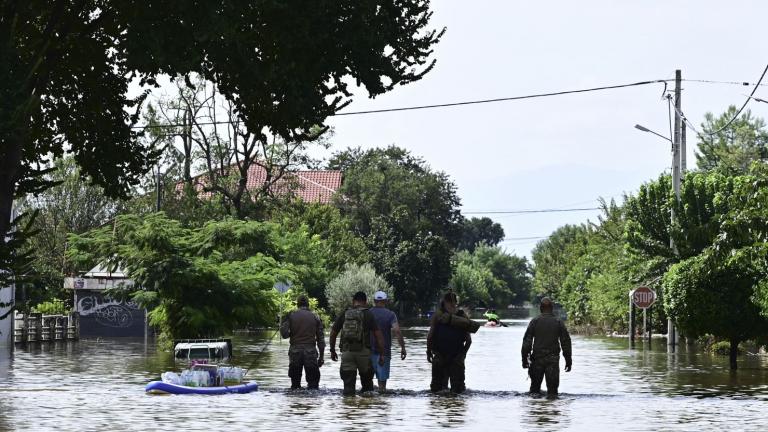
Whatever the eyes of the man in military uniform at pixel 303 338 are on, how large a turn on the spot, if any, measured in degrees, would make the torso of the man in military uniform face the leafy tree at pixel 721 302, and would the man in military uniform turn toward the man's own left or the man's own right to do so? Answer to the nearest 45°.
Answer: approximately 45° to the man's own right

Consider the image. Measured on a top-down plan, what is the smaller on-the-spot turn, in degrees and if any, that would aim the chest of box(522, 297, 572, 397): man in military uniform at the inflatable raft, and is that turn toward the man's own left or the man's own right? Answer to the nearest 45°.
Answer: approximately 90° to the man's own left

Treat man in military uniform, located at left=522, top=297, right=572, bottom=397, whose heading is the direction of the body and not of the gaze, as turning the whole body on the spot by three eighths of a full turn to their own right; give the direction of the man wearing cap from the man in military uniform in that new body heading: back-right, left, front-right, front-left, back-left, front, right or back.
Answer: back-right

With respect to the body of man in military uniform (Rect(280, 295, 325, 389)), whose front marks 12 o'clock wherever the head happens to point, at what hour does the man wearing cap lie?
The man wearing cap is roughly at 4 o'clock from the man in military uniform.

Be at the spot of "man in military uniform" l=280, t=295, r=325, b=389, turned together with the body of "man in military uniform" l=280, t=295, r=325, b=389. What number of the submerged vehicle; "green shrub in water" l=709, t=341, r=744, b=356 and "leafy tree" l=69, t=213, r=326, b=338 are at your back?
0

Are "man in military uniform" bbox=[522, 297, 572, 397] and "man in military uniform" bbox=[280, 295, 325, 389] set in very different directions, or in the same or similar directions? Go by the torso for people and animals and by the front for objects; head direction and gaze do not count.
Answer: same or similar directions

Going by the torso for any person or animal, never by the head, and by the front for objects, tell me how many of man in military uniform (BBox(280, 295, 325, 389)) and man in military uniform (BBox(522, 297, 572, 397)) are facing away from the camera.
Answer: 2

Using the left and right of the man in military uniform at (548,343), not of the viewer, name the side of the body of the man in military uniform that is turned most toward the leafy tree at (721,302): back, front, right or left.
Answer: front

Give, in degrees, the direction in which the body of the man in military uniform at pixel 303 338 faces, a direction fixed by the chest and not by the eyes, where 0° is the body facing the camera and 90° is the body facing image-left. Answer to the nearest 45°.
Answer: approximately 180°

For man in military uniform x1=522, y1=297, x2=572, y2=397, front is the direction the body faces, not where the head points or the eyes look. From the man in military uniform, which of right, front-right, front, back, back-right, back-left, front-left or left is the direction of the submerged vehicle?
front-left

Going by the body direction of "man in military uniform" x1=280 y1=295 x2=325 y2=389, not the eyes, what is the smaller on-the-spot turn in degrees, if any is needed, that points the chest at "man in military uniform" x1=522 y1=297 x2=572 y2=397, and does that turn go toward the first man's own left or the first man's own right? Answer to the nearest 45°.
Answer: approximately 90° to the first man's own right

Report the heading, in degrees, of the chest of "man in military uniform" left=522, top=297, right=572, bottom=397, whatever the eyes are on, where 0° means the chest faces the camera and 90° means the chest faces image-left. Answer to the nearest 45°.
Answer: approximately 180°

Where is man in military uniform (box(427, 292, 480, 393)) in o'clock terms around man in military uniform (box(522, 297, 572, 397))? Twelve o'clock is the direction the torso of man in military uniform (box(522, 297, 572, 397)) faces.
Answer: man in military uniform (box(427, 292, 480, 393)) is roughly at 9 o'clock from man in military uniform (box(522, 297, 572, 397)).

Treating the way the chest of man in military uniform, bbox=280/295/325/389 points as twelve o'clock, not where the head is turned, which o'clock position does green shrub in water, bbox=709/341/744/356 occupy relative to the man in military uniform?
The green shrub in water is roughly at 1 o'clock from the man in military uniform.

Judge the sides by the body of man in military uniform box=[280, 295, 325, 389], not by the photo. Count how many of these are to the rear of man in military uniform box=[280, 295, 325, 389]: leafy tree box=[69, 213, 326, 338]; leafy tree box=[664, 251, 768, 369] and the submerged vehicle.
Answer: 0

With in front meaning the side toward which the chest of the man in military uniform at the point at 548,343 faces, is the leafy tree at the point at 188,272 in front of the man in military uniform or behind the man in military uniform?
in front

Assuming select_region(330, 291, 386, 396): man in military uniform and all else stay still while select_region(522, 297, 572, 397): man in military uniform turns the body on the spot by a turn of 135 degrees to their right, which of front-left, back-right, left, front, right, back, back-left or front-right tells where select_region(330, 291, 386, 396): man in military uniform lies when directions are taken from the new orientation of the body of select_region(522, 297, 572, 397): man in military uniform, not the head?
back-right
